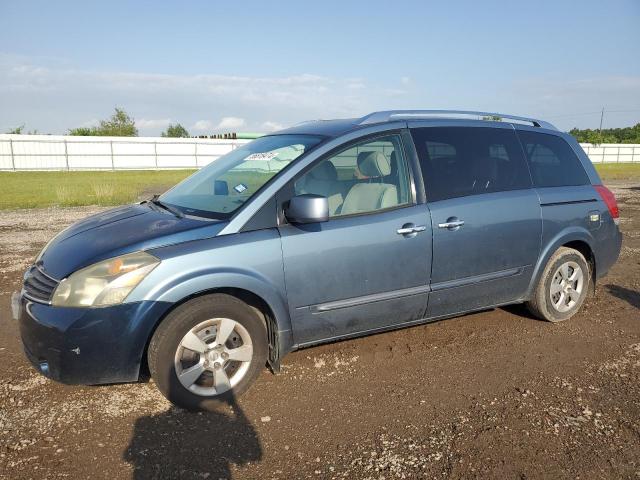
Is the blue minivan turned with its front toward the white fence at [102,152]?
no

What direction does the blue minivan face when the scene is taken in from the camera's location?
facing the viewer and to the left of the viewer
